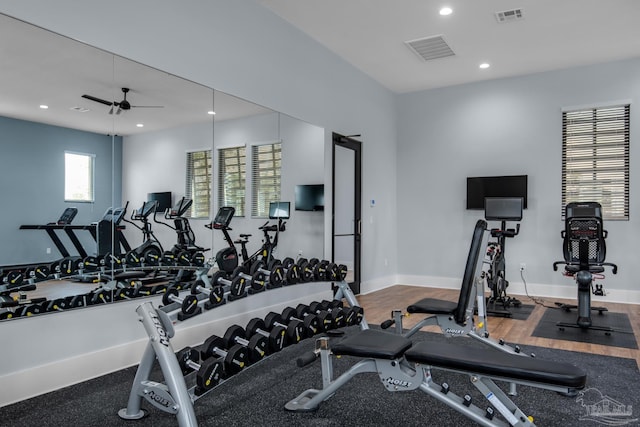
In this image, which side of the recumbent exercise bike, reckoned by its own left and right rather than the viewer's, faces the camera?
back

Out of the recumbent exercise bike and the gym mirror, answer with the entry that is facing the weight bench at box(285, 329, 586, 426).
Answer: the gym mirror

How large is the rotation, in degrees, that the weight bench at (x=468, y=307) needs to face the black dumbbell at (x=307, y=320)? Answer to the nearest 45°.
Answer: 0° — it already faces it

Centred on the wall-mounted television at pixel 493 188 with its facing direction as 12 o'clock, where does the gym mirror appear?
The gym mirror is roughly at 1 o'clock from the wall-mounted television.

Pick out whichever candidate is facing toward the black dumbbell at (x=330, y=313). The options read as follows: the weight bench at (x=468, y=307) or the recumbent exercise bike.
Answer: the weight bench

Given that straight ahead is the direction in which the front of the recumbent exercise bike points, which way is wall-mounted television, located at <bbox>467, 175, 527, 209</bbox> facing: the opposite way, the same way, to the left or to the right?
the opposite way

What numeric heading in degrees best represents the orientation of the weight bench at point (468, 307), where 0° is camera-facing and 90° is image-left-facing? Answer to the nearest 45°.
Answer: approximately 90°

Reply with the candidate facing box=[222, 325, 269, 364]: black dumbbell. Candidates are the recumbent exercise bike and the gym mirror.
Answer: the gym mirror

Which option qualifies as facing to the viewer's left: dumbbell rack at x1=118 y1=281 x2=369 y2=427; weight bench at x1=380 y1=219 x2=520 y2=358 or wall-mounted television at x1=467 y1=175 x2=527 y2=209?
the weight bench

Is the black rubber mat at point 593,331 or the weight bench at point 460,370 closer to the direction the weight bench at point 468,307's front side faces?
the weight bench
